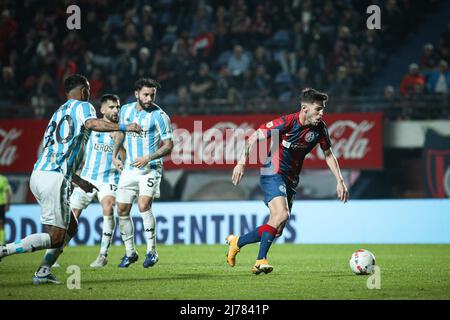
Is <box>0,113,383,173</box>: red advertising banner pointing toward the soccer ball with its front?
yes

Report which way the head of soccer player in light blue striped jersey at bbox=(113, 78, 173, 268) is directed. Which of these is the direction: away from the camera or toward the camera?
toward the camera

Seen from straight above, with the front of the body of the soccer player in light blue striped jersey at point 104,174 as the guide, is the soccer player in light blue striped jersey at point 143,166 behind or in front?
in front

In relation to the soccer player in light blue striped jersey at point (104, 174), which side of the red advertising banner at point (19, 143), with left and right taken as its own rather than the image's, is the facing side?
front

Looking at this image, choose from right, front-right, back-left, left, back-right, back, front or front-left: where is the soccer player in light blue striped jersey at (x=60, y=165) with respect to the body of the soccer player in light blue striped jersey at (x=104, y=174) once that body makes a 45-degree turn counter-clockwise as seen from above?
right

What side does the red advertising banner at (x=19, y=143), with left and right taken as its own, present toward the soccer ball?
front

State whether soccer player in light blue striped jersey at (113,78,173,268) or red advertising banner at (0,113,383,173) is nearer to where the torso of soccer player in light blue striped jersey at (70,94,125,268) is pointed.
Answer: the soccer player in light blue striped jersey

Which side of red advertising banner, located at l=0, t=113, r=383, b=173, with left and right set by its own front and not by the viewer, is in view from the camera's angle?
front

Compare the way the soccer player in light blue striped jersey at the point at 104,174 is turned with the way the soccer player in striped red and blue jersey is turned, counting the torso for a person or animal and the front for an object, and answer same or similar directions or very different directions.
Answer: same or similar directions

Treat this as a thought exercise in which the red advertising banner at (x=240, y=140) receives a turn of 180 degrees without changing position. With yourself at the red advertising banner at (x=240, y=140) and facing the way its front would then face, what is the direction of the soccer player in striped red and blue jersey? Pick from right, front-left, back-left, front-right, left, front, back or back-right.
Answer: back

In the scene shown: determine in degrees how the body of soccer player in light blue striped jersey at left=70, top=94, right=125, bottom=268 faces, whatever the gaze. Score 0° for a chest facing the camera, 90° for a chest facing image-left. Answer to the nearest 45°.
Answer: approximately 315°

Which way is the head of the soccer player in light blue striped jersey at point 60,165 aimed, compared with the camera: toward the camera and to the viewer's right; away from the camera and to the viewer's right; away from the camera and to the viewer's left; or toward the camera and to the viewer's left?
away from the camera and to the viewer's right

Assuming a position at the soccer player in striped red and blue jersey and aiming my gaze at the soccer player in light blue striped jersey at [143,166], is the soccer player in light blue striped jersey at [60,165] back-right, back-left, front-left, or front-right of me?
front-left

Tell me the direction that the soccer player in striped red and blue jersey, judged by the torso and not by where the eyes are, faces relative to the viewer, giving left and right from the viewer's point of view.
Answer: facing the viewer and to the right of the viewer
